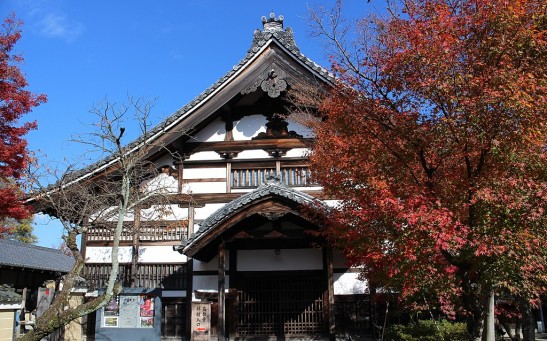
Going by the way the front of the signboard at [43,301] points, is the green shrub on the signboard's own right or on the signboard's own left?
on the signboard's own left

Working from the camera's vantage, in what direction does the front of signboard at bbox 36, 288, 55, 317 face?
facing the viewer

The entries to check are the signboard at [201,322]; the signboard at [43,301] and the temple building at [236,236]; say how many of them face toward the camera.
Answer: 3

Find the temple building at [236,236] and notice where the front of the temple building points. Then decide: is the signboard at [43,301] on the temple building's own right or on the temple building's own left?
on the temple building's own right

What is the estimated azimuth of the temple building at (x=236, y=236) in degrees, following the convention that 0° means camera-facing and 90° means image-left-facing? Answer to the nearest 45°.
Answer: approximately 0°

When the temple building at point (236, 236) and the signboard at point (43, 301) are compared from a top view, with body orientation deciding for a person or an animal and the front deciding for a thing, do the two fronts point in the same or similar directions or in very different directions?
same or similar directions

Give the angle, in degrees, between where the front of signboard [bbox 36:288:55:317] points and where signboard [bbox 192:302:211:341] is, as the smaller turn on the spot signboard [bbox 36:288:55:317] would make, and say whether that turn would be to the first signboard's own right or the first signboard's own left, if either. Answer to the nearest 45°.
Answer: approximately 90° to the first signboard's own left

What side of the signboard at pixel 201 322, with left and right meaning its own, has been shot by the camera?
front

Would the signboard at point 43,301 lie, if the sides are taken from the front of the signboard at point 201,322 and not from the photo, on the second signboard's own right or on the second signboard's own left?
on the second signboard's own right

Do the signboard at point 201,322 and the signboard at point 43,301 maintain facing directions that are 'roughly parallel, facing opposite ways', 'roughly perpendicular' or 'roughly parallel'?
roughly parallel
